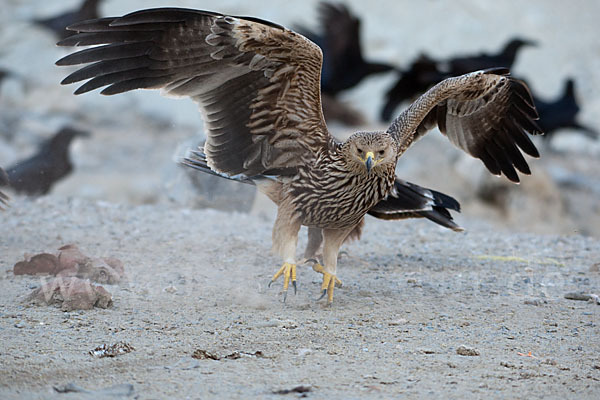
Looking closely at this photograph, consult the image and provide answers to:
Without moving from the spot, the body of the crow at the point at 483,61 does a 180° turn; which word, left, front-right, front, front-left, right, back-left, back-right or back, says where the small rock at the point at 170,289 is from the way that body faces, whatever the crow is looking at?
left

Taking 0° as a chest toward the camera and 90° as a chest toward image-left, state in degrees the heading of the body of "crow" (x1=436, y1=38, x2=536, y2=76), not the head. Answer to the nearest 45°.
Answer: approximately 270°

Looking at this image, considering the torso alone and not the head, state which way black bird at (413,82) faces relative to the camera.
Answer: to the viewer's right

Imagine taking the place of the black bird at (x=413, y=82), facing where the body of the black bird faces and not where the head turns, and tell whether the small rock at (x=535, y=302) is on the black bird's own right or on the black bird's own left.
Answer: on the black bird's own right

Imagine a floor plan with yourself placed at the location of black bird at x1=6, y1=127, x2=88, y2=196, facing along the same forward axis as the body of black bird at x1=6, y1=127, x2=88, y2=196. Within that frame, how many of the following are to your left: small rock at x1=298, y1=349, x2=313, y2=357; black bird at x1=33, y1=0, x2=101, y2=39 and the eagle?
1

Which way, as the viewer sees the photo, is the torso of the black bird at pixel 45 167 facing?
to the viewer's right

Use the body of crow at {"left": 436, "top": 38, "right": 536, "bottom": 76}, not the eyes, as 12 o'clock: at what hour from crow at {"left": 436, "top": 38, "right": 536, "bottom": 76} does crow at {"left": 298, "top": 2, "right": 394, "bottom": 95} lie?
crow at {"left": 298, "top": 2, "right": 394, "bottom": 95} is roughly at 6 o'clock from crow at {"left": 436, "top": 38, "right": 536, "bottom": 76}.
